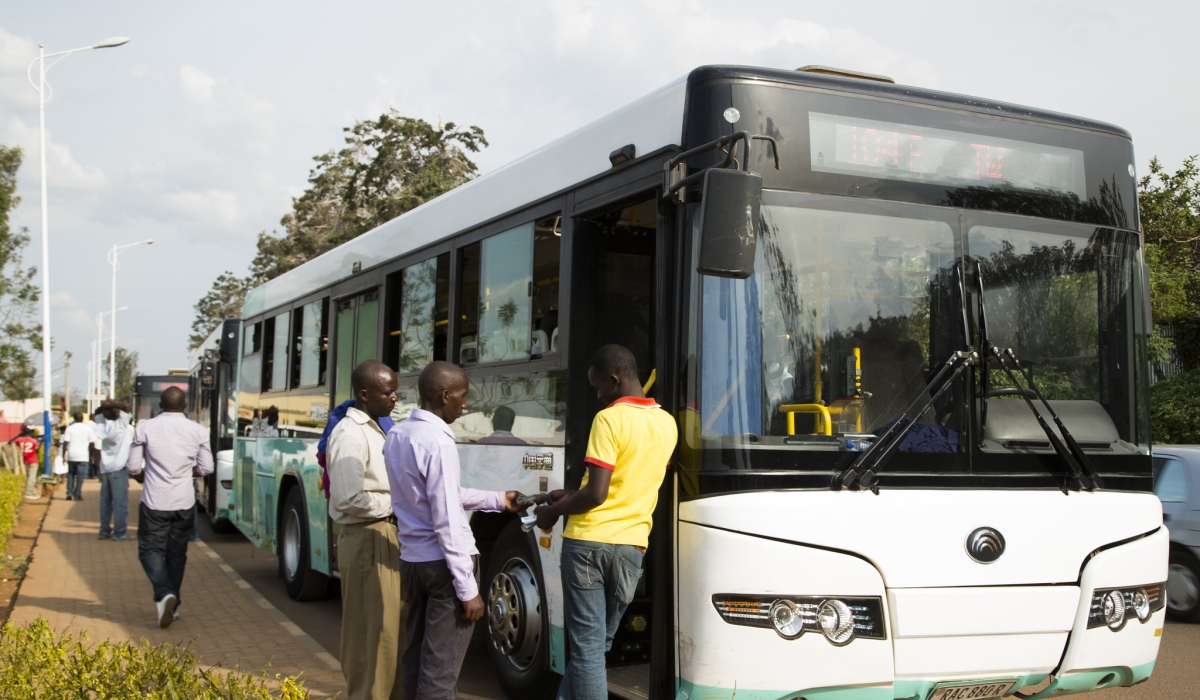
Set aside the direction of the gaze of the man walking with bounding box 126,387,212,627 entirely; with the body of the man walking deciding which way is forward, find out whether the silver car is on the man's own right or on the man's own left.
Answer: on the man's own right

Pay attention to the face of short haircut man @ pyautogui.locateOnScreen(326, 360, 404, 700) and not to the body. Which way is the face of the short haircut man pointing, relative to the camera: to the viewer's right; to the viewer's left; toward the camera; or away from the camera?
to the viewer's right

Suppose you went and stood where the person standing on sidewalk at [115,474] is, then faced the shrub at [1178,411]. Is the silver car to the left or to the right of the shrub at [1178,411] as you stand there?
right

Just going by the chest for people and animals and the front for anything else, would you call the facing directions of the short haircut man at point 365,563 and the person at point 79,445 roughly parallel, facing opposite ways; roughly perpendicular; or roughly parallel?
roughly perpendicular

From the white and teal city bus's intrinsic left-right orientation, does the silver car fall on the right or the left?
on its left

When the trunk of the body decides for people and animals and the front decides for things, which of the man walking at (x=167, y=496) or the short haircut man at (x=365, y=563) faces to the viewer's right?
the short haircut man

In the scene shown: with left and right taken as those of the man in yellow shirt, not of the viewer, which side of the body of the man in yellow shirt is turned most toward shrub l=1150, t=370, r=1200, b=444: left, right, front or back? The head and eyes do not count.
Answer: right

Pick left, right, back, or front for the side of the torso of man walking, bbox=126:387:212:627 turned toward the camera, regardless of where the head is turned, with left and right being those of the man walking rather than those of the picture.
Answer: back

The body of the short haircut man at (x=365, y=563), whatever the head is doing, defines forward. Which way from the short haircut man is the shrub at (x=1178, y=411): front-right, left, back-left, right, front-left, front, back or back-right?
front-left

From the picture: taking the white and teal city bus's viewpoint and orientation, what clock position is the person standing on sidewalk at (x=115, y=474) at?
The person standing on sidewalk is roughly at 6 o'clock from the white and teal city bus.

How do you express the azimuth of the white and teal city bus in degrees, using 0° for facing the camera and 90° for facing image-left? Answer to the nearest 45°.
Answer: approximately 315°

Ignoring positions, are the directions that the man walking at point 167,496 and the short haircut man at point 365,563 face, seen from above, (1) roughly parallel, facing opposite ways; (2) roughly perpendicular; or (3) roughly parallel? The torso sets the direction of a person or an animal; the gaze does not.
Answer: roughly perpendicular

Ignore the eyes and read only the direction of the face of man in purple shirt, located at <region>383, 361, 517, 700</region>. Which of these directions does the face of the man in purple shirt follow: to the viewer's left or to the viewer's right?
to the viewer's right

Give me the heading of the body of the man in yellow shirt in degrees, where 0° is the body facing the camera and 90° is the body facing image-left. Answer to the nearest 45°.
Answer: approximately 135°

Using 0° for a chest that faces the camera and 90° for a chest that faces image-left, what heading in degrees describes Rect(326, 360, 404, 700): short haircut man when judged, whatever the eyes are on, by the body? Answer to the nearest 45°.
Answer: approximately 270°
